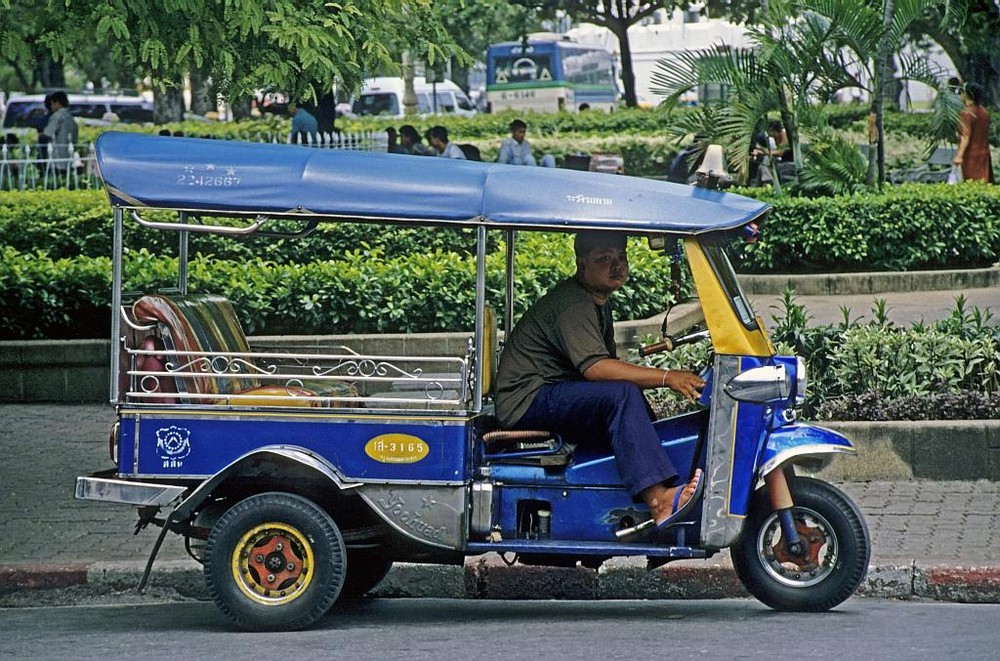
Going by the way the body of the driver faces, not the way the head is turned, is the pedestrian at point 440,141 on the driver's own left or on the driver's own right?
on the driver's own left

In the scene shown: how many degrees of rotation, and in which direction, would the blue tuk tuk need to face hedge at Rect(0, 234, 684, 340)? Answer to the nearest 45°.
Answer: approximately 90° to its left

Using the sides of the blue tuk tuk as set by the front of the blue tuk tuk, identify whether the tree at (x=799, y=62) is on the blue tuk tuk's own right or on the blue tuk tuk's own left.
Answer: on the blue tuk tuk's own left

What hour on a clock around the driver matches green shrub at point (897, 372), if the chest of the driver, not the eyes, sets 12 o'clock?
The green shrub is roughly at 10 o'clock from the driver.

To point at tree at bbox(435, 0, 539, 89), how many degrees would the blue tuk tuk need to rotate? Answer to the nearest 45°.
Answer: approximately 90° to its left

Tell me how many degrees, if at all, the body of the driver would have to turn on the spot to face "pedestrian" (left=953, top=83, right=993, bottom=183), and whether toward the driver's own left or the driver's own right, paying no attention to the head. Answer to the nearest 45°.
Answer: approximately 90° to the driver's own left

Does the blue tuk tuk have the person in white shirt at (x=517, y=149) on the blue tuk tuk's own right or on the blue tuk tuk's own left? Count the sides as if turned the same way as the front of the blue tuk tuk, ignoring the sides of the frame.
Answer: on the blue tuk tuk's own left

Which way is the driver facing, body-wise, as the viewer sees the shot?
to the viewer's right

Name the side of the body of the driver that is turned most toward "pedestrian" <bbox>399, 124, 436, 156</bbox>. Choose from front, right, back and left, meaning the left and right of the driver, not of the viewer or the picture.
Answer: left

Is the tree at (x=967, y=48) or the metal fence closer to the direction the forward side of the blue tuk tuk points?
the tree

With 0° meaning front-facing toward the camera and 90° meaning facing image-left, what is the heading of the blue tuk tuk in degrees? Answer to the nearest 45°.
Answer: approximately 270°
